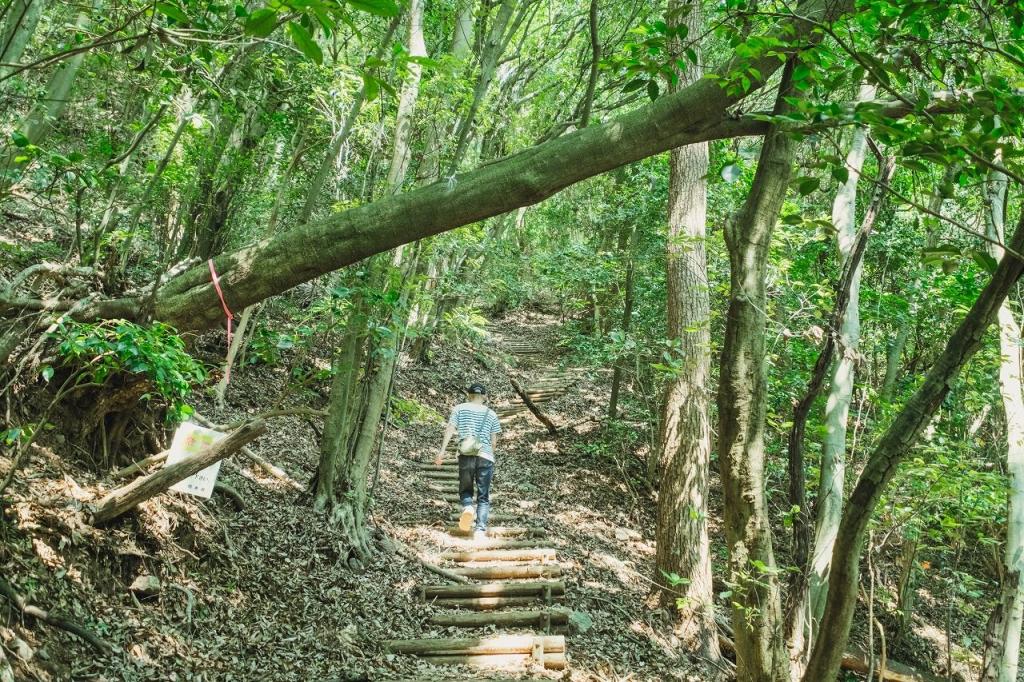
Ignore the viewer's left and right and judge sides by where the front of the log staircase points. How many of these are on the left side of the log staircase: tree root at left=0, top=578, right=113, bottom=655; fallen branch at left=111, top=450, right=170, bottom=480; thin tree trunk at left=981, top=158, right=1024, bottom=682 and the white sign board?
1

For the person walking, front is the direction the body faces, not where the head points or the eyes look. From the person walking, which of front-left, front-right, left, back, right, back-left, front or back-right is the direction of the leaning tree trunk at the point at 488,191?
back

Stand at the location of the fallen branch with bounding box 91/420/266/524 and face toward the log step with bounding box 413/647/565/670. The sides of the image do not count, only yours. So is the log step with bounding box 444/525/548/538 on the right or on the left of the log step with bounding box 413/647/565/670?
left

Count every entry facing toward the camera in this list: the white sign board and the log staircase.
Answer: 2

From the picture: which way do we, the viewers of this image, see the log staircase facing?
facing the viewer

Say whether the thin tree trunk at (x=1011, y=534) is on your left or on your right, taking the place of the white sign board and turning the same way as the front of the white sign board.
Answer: on your left

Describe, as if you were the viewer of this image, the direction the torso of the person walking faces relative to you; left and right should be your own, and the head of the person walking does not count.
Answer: facing away from the viewer

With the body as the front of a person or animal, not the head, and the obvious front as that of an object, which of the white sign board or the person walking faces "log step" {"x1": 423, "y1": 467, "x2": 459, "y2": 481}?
the person walking

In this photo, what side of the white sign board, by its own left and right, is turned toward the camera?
front

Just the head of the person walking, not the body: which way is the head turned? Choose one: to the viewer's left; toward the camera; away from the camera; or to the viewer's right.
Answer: away from the camera

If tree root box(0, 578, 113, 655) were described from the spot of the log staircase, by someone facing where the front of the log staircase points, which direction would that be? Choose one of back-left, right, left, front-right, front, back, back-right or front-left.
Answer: front-right
